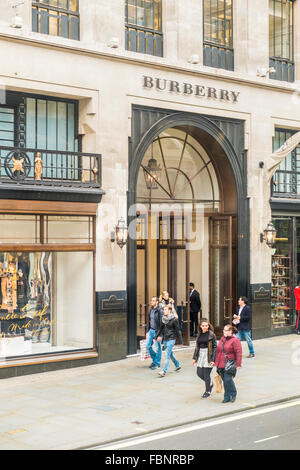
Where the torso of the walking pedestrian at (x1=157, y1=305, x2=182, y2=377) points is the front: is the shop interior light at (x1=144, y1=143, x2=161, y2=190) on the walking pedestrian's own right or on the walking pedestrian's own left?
on the walking pedestrian's own right

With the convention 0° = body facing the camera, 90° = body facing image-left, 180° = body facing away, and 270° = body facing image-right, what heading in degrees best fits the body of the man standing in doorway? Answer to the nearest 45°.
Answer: approximately 45°

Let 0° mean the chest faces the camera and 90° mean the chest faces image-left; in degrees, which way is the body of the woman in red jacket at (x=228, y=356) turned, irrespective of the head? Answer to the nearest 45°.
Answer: approximately 45°

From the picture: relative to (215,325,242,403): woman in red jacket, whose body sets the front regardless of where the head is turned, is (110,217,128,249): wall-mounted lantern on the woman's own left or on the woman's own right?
on the woman's own right

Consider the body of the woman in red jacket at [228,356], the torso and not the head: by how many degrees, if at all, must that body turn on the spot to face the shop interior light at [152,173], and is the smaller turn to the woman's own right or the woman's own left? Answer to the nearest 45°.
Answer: approximately 135° to the woman's own right
